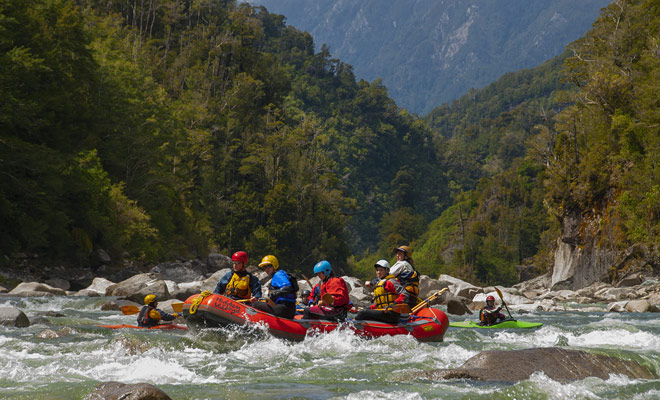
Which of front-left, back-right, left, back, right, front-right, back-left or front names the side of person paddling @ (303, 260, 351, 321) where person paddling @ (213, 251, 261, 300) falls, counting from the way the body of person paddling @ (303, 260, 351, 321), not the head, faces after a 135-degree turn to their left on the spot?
back-right

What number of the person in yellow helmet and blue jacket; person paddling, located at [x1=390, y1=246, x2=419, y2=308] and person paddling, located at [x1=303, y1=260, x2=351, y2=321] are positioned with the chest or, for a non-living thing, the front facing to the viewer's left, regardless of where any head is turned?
3

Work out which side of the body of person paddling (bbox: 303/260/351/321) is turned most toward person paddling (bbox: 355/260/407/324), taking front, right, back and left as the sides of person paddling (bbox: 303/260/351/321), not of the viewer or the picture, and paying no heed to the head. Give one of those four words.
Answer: back

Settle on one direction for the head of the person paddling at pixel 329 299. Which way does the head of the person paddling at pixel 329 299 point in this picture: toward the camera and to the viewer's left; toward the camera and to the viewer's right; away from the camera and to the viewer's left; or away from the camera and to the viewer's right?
toward the camera and to the viewer's left

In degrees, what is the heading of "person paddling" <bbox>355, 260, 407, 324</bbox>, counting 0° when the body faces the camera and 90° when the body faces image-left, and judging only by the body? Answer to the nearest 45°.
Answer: approximately 45°

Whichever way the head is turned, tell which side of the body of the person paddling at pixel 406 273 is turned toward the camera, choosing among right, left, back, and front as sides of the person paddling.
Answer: left

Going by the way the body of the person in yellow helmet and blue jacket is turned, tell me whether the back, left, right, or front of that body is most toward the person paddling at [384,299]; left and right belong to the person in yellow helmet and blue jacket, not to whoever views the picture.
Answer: back

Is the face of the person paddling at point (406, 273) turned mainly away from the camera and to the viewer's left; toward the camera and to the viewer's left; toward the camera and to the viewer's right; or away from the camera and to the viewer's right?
toward the camera and to the viewer's left

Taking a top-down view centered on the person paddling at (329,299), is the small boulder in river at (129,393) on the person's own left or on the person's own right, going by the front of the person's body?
on the person's own left

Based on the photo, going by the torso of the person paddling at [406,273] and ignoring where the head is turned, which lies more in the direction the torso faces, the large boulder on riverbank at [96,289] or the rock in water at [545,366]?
the large boulder on riverbank

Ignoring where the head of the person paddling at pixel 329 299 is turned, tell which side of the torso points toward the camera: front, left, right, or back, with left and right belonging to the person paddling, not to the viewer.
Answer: left

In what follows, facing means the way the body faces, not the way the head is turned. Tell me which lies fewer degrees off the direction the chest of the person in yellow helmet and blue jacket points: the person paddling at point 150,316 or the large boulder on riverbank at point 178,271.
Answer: the person paddling

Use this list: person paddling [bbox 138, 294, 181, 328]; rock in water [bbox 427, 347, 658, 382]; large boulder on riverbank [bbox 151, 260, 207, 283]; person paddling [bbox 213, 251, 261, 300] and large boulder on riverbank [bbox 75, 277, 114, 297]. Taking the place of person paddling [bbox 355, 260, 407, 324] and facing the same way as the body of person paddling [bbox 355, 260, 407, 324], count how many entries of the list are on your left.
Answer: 1

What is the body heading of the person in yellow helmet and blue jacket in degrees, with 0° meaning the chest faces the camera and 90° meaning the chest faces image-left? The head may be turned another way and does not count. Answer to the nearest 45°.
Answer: approximately 90°

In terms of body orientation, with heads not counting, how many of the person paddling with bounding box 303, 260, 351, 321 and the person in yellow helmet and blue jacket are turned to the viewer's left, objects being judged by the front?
2
